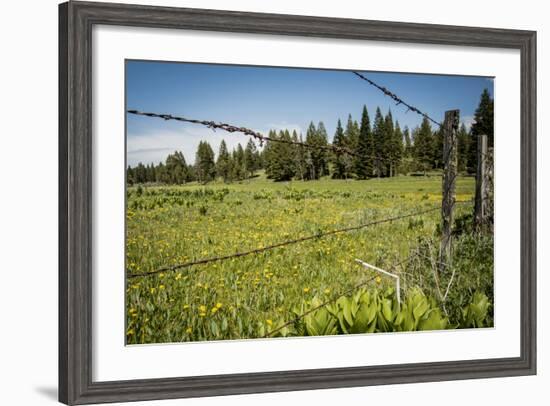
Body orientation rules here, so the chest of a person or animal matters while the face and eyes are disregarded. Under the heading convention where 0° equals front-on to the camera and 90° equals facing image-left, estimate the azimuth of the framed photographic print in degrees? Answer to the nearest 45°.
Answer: approximately 315°
